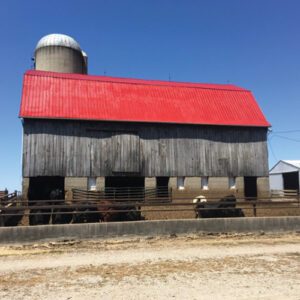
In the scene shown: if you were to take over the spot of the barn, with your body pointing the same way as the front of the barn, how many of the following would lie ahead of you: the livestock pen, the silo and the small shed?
1

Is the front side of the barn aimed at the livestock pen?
yes

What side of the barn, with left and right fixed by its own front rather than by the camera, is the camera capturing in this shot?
front

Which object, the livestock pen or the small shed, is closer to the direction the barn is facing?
the livestock pen

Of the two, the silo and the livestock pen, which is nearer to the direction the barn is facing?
the livestock pen

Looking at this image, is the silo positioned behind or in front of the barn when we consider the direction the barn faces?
behind

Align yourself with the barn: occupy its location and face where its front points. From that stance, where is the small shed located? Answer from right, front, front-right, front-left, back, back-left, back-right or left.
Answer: back-left
